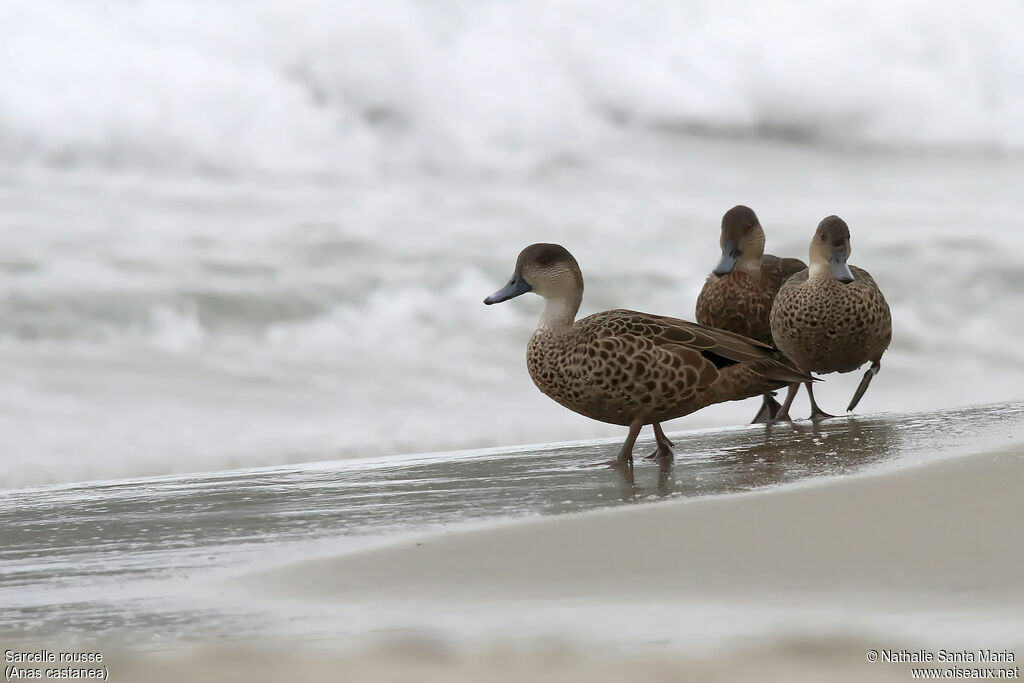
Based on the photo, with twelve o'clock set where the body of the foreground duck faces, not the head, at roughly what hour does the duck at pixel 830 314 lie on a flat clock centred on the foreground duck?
The duck is roughly at 4 o'clock from the foreground duck.

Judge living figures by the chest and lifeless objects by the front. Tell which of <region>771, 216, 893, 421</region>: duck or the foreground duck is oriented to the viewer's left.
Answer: the foreground duck

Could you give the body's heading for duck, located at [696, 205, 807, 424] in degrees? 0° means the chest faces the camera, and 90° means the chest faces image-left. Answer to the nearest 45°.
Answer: approximately 45°

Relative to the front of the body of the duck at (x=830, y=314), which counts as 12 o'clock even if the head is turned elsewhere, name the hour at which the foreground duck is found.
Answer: The foreground duck is roughly at 1 o'clock from the duck.

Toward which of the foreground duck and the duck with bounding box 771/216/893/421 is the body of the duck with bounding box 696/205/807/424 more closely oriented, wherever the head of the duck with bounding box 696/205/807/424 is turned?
the foreground duck

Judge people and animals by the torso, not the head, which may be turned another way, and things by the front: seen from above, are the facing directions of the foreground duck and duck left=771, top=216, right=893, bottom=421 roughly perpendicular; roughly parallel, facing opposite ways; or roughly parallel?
roughly perpendicular

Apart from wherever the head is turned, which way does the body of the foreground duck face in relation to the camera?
to the viewer's left

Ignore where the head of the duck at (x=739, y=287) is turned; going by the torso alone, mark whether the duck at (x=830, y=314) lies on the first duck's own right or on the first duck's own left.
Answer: on the first duck's own left

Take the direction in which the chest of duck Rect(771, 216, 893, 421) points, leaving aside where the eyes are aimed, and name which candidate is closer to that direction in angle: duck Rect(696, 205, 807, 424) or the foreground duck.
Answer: the foreground duck

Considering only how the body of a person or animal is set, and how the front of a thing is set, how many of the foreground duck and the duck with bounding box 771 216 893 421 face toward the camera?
1
